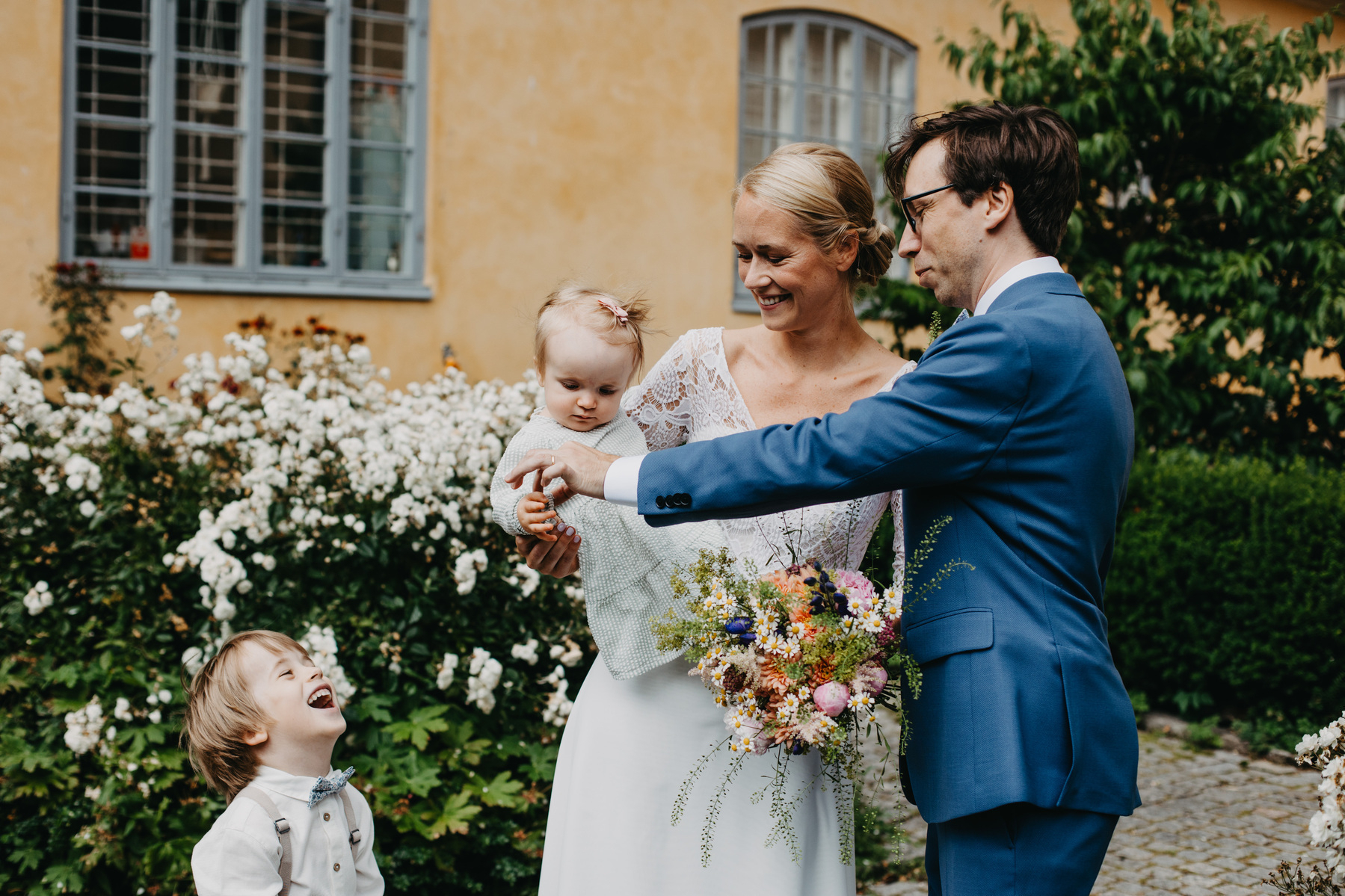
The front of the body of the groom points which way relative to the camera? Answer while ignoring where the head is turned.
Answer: to the viewer's left

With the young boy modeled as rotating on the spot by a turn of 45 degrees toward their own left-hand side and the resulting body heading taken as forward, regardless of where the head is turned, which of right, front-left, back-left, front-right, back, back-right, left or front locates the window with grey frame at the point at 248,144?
left

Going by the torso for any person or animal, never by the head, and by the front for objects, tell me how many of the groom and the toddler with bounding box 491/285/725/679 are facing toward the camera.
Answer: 1

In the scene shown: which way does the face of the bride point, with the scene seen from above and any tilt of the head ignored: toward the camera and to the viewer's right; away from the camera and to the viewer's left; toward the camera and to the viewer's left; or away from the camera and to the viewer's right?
toward the camera and to the viewer's left

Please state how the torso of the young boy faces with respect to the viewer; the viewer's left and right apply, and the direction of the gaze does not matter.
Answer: facing the viewer and to the right of the viewer

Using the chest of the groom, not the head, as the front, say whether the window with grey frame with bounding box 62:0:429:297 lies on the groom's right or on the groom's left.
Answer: on the groom's right

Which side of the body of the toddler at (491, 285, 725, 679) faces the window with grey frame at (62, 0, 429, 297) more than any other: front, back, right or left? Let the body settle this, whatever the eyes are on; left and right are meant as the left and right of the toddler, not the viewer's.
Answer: back

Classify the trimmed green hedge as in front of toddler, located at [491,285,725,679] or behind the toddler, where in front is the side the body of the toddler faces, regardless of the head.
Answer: behind

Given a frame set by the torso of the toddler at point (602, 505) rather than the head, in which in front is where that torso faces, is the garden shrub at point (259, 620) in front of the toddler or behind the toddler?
behind
